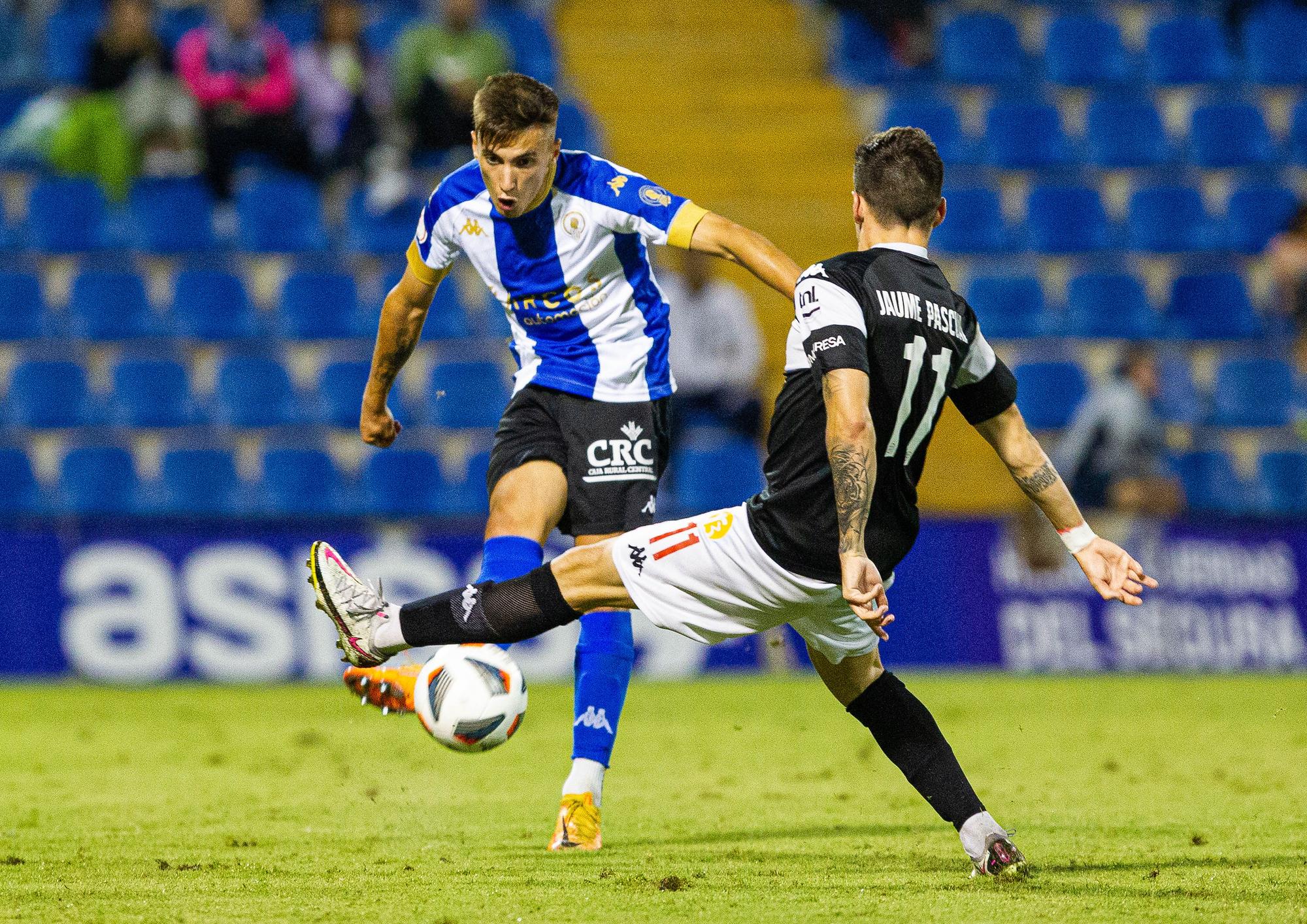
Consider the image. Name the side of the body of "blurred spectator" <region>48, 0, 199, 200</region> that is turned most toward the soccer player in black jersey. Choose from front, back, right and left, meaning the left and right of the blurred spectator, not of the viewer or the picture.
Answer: front

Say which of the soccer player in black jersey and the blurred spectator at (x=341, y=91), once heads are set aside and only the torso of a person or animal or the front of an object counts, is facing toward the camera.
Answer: the blurred spectator

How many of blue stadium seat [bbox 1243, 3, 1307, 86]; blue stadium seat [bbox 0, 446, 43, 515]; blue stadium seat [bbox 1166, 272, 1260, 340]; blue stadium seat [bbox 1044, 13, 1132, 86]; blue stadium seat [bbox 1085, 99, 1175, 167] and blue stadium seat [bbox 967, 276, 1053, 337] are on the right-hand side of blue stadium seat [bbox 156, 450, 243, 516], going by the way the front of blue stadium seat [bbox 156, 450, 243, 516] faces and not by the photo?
1

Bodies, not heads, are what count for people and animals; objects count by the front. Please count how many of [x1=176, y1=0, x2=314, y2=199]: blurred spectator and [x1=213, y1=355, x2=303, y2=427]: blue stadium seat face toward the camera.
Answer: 2

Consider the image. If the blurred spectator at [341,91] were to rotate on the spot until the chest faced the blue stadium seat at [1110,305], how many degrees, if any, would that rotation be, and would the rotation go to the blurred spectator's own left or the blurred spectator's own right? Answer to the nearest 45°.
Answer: approximately 90° to the blurred spectator's own left

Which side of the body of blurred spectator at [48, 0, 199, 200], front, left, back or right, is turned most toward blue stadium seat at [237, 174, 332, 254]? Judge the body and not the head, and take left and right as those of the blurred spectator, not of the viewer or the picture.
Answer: left

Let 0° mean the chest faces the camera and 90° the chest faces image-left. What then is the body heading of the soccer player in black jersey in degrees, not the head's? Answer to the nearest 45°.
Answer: approximately 135°

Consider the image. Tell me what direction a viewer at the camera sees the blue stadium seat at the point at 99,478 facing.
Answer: facing the viewer

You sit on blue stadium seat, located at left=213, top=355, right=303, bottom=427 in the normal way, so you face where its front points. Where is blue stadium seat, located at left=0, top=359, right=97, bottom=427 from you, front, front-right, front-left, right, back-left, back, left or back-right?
right

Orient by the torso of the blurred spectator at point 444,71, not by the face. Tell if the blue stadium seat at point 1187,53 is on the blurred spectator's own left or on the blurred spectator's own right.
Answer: on the blurred spectator's own left

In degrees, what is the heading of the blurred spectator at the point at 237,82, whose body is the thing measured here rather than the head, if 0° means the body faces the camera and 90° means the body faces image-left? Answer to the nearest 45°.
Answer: approximately 0°

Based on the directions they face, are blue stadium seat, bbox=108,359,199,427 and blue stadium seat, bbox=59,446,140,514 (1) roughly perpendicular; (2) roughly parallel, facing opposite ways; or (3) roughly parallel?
roughly parallel

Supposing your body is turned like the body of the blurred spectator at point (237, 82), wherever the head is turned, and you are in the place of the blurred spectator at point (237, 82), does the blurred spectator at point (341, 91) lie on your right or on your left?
on your left

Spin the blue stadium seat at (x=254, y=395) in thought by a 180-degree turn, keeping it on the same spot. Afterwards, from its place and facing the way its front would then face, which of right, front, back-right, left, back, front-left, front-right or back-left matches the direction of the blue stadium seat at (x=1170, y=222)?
right

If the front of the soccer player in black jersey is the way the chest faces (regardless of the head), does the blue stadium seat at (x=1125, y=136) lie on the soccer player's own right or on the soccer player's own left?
on the soccer player's own right

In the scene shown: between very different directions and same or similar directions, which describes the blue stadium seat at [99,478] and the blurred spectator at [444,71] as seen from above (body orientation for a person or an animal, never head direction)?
same or similar directions

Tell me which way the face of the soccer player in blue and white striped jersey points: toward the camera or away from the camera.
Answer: toward the camera

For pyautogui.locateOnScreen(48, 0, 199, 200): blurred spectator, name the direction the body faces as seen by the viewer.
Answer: toward the camera

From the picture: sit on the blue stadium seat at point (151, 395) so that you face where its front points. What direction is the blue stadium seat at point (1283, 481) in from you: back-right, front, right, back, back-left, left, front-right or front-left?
left

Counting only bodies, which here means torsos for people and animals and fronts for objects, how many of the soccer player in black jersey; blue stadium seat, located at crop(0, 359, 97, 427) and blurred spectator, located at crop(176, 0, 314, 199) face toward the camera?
2
